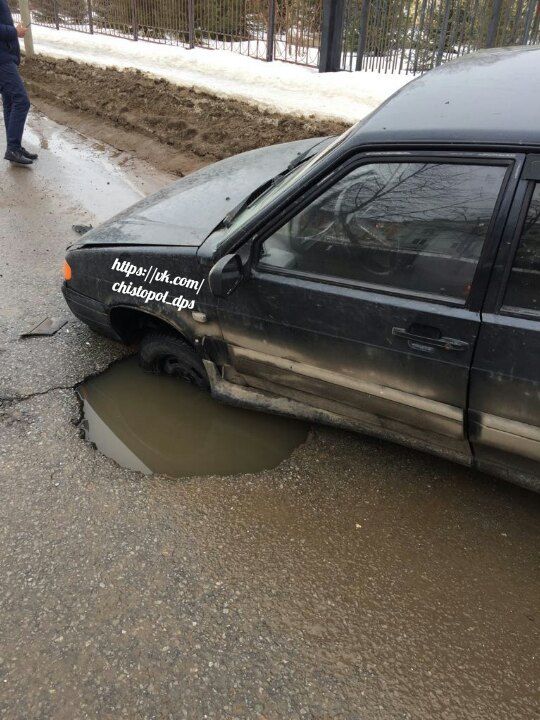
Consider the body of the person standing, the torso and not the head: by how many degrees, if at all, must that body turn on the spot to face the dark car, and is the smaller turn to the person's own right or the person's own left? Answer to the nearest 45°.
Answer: approximately 90° to the person's own right

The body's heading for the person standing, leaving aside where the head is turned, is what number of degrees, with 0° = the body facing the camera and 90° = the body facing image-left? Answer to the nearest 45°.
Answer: approximately 270°

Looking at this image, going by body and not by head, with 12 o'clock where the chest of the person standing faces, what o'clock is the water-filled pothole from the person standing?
The water-filled pothole is roughly at 3 o'clock from the person standing.
